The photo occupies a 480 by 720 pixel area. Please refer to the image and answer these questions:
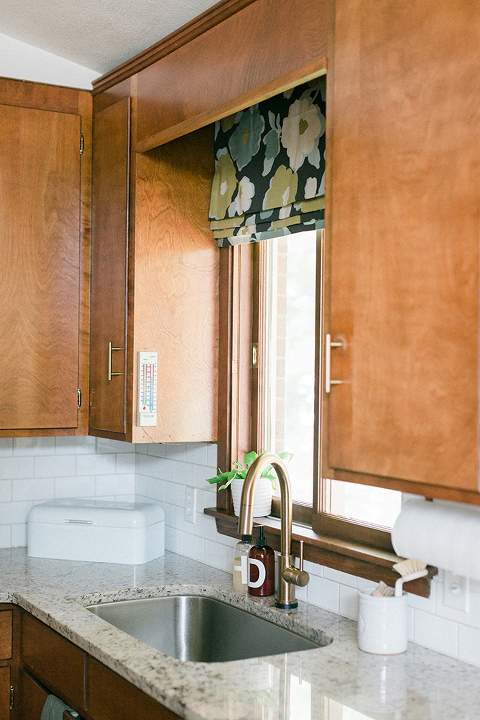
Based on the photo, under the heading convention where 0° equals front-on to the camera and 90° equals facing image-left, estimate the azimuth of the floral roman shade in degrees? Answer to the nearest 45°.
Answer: approximately 45°

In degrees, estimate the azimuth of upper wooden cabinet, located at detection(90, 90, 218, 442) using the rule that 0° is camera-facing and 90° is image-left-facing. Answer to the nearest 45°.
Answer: approximately 45°

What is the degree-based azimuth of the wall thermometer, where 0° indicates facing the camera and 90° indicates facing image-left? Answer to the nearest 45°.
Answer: approximately 0°

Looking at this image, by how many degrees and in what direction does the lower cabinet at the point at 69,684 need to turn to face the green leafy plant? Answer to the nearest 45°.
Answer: approximately 180°
